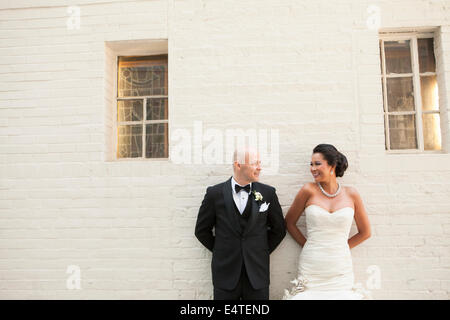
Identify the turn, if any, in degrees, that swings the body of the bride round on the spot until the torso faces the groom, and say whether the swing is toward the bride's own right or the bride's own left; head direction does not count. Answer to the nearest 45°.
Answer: approximately 90° to the bride's own right

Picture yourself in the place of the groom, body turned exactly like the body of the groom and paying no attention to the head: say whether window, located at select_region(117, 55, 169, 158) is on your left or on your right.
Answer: on your right

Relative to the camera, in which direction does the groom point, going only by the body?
toward the camera

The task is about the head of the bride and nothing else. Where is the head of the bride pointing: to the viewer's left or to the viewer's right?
to the viewer's left

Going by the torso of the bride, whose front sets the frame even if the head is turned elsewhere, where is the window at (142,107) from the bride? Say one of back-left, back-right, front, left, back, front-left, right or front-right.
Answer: right

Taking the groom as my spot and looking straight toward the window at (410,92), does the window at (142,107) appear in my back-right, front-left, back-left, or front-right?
back-left

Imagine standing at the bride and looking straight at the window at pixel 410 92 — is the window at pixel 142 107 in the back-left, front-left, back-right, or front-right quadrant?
back-left

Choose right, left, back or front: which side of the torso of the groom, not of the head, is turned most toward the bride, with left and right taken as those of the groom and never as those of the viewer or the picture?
left

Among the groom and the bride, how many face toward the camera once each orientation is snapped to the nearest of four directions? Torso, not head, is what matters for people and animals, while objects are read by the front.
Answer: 2

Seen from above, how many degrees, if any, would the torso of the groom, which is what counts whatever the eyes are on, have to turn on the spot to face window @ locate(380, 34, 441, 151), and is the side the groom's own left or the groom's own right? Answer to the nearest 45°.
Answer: approximately 90° to the groom's own left

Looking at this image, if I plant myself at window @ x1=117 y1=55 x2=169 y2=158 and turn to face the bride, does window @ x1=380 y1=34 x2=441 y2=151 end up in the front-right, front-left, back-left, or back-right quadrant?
front-left

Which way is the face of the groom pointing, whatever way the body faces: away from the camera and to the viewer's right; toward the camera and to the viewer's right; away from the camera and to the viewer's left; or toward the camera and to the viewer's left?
toward the camera and to the viewer's right
